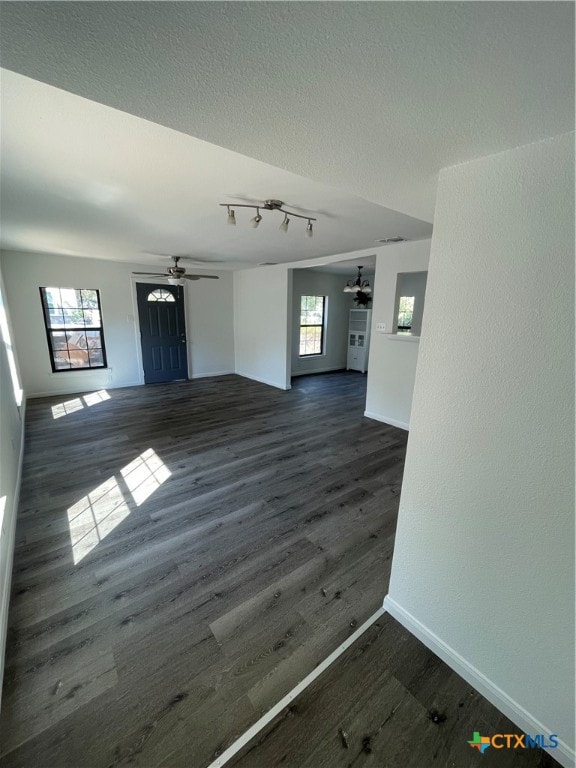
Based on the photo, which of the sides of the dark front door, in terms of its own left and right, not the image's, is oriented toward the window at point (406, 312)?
left

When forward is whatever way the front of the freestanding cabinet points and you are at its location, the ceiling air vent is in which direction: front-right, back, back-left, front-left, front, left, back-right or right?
front-left

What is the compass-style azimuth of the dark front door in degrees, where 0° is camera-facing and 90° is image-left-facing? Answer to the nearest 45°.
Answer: approximately 0°

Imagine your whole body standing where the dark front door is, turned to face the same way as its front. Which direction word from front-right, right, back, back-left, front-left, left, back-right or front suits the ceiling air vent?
front-left

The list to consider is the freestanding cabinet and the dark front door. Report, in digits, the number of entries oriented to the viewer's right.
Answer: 0

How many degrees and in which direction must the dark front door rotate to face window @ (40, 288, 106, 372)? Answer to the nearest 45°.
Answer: approximately 90° to its right

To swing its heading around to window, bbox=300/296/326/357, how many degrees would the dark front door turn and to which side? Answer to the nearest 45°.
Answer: approximately 90° to its left

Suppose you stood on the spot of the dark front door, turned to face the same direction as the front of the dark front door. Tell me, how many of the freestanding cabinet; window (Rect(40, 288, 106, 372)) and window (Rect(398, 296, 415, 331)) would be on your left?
2

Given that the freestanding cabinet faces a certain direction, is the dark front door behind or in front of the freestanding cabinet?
in front

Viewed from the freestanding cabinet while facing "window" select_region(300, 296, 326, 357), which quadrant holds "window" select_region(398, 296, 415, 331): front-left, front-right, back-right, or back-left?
back-left

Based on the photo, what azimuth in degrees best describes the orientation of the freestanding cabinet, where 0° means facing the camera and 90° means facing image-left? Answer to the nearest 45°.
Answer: approximately 45°
